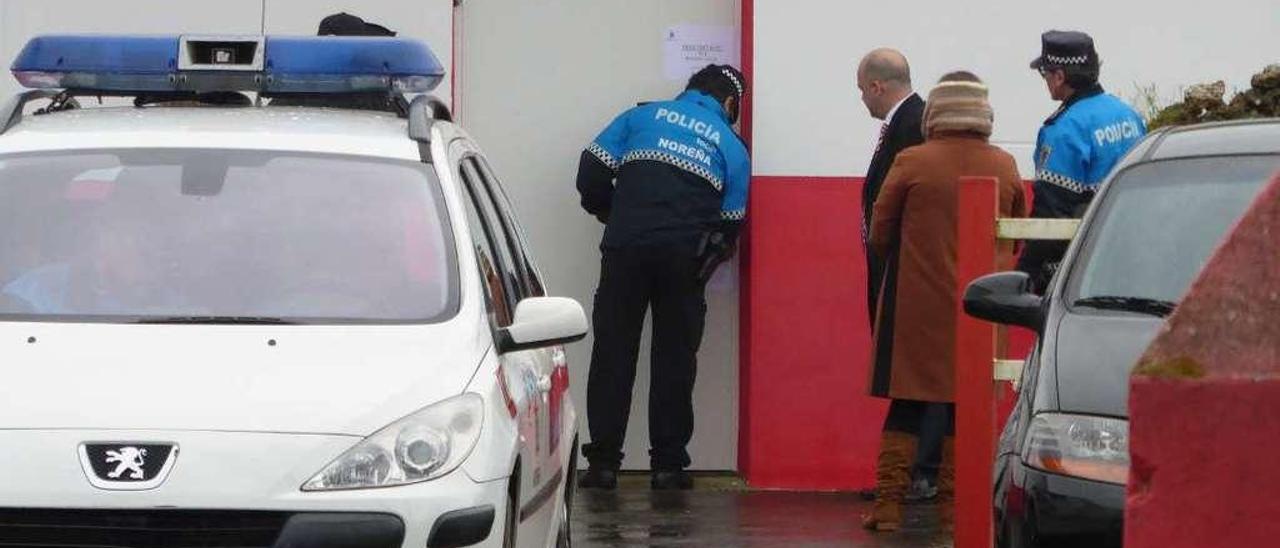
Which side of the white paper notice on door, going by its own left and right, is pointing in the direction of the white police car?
front

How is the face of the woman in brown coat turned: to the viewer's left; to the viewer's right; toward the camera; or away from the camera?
away from the camera

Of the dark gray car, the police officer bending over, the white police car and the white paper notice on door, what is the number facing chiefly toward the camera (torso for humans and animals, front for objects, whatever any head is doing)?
3

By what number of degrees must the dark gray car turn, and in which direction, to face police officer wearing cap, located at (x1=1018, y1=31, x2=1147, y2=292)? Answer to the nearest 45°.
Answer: approximately 180°

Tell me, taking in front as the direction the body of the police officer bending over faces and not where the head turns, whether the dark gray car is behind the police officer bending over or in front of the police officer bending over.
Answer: behind

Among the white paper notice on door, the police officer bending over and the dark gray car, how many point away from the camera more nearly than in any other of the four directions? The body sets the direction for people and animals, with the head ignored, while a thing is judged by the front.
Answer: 1

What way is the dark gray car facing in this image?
toward the camera

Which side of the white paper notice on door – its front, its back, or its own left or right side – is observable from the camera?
front

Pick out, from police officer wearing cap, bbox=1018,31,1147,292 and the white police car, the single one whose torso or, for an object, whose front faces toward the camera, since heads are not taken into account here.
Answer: the white police car

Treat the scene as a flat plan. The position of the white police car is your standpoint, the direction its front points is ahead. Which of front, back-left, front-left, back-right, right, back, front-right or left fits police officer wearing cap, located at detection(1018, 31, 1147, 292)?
back-left

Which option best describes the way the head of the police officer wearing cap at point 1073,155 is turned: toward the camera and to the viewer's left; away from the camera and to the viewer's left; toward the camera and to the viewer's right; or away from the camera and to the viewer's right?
away from the camera and to the viewer's left

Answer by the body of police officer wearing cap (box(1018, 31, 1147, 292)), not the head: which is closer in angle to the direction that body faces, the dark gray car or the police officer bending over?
the police officer bending over

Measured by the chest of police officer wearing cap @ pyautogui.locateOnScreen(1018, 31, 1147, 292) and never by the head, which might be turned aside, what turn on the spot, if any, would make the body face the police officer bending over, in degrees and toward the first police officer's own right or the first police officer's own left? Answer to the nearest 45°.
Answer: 0° — they already face them

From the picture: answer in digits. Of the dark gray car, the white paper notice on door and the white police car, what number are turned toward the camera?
3

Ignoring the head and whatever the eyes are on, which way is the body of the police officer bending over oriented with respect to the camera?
away from the camera

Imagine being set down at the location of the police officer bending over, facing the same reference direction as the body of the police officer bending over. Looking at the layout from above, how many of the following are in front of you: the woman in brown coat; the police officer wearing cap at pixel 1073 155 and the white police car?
0

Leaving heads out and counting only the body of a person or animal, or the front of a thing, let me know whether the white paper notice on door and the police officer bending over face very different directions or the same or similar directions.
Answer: very different directions

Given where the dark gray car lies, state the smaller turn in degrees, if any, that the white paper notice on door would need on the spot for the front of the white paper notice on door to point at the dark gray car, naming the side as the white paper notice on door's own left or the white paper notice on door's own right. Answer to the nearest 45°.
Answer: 0° — it already faces it
